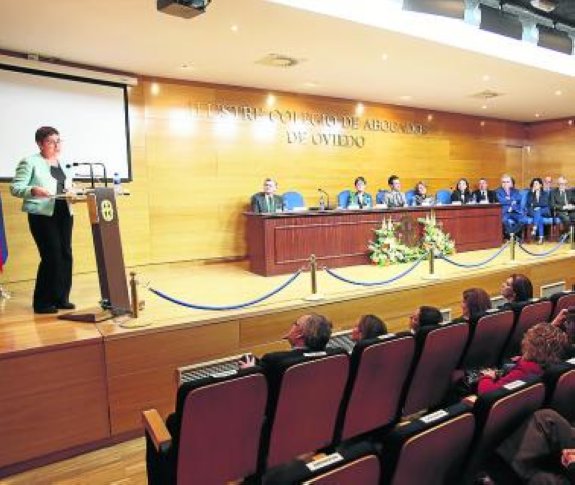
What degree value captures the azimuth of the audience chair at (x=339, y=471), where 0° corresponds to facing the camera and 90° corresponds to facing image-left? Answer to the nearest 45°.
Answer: approximately 135°

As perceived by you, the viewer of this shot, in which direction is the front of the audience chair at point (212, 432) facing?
facing away from the viewer and to the left of the viewer

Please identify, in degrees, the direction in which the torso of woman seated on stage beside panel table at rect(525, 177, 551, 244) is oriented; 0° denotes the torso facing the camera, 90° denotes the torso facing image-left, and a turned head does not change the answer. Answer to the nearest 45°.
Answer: approximately 0°

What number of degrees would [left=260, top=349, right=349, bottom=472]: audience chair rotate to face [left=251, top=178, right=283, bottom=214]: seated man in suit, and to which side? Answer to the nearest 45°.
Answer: approximately 45° to its right

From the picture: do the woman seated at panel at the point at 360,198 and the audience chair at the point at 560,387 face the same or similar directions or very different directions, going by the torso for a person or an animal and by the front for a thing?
very different directions

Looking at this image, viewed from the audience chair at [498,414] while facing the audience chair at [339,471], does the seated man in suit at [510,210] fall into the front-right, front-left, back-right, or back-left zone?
back-right

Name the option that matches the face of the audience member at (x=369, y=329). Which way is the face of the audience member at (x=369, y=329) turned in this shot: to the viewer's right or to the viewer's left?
to the viewer's left

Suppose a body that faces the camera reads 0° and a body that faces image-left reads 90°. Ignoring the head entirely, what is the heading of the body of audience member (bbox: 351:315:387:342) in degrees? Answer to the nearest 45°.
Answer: approximately 135°

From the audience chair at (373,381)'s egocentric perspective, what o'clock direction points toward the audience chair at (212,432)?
the audience chair at (212,432) is roughly at 9 o'clock from the audience chair at (373,381).

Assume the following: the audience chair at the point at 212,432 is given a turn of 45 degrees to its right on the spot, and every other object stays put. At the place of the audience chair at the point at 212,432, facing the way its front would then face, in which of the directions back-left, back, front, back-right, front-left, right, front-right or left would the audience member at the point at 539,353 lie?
right

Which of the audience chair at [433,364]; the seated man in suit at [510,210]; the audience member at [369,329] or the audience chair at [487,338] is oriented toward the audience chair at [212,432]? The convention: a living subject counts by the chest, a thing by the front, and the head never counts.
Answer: the seated man in suit

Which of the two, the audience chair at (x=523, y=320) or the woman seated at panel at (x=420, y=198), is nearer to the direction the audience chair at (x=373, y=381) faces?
the woman seated at panel

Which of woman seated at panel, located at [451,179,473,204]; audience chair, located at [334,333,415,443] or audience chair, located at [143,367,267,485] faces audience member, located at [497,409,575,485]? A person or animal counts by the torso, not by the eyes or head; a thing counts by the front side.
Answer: the woman seated at panel

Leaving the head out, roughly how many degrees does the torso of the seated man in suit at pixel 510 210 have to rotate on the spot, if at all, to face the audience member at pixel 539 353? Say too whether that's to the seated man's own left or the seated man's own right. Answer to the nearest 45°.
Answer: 0° — they already face them

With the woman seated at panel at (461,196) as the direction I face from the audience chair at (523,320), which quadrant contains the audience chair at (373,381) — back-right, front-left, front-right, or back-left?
back-left
